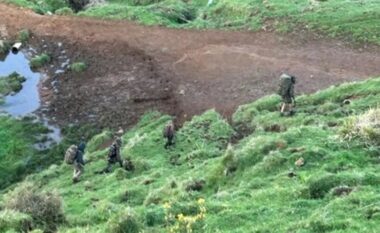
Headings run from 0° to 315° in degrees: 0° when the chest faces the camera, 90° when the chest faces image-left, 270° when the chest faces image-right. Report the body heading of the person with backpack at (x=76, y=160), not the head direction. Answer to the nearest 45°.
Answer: approximately 270°

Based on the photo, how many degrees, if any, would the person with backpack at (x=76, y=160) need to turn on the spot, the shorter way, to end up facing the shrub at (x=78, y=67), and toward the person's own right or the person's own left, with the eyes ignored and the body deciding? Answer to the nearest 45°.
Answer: approximately 90° to the person's own left

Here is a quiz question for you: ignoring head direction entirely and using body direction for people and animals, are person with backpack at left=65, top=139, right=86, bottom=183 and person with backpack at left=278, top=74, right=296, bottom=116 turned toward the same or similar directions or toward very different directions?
same or similar directions

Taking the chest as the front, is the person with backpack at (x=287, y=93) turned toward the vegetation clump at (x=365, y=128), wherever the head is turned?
no

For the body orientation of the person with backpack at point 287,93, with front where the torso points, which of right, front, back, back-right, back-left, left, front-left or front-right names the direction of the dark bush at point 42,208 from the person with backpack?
back

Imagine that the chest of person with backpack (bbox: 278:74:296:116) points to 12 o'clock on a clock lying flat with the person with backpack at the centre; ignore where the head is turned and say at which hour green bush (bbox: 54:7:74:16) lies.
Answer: The green bush is roughly at 9 o'clock from the person with backpack.

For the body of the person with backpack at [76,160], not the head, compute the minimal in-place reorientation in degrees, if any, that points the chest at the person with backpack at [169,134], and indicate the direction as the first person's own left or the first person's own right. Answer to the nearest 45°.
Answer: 0° — they already face them

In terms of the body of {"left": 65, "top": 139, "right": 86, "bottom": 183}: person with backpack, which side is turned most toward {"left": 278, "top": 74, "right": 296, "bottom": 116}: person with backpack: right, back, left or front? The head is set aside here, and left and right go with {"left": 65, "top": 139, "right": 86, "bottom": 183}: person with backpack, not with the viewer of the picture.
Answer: front

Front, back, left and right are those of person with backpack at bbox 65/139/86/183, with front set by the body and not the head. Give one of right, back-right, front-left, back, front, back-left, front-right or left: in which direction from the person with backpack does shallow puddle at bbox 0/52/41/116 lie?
left

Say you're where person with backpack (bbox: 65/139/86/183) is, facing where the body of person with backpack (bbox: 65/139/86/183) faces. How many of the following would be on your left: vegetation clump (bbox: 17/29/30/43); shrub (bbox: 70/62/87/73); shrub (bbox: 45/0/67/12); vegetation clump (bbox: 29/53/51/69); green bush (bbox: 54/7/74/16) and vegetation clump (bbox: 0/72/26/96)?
6

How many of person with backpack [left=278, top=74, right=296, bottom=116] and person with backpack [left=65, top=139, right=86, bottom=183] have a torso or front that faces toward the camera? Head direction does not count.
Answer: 0

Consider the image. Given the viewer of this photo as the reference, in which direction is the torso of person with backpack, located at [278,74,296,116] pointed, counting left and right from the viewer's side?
facing away from the viewer and to the right of the viewer

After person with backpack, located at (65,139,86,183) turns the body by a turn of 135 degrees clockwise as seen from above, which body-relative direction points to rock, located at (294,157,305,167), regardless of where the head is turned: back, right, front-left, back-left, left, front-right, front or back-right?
left

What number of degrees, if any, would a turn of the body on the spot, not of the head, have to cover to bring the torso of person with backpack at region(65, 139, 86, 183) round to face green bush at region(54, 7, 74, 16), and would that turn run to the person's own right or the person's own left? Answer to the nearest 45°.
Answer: approximately 90° to the person's own left

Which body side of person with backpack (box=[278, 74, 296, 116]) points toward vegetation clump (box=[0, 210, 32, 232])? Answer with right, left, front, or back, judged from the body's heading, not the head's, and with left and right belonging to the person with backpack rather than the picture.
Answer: back
